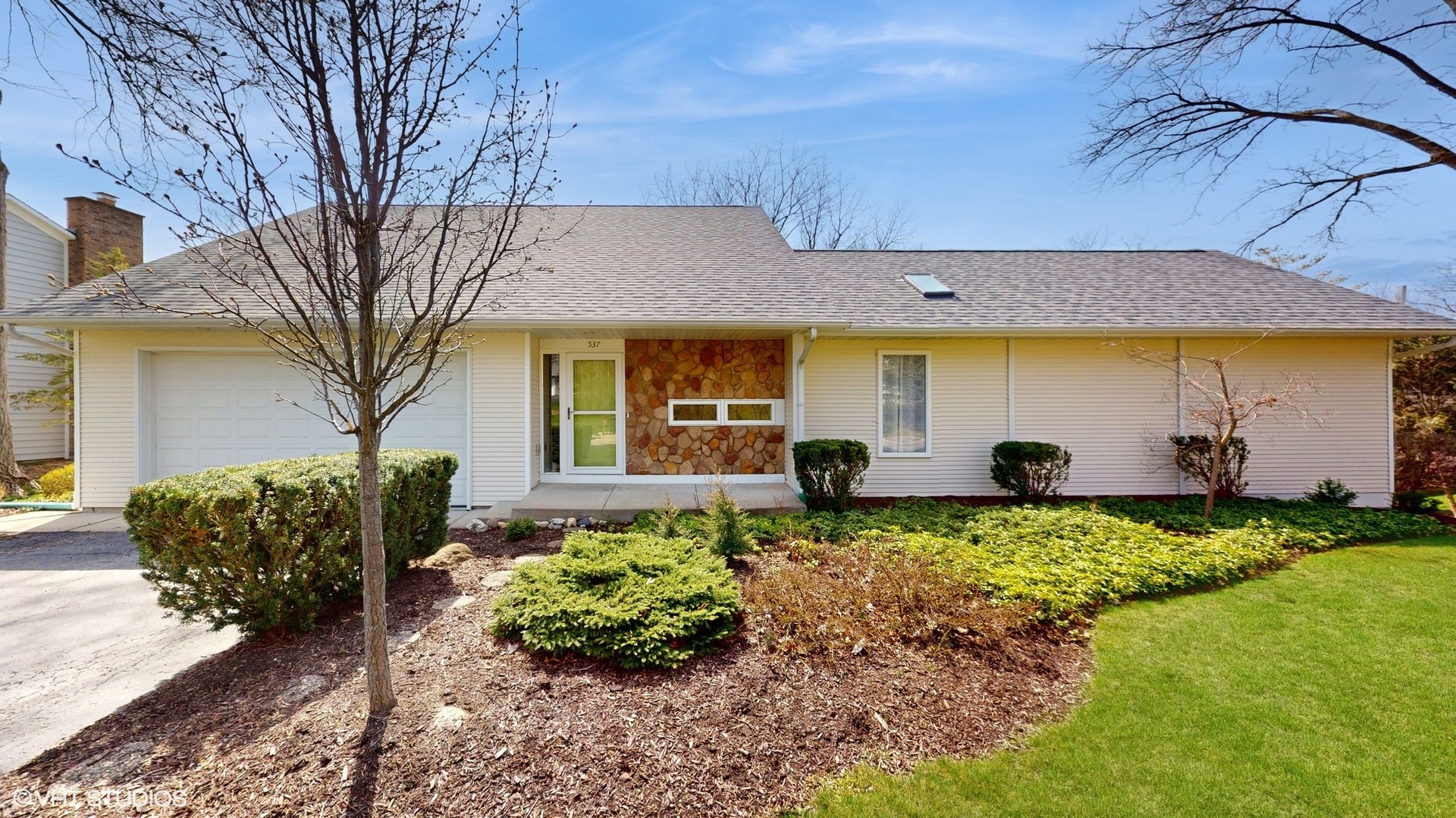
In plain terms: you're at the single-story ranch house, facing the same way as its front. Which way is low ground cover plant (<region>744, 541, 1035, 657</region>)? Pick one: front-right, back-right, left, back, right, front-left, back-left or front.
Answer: front

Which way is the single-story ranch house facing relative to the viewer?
toward the camera

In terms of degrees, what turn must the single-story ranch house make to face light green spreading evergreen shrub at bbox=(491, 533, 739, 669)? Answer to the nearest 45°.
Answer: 0° — it already faces it

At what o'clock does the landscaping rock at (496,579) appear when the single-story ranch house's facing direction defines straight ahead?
The landscaping rock is roughly at 1 o'clock from the single-story ranch house.

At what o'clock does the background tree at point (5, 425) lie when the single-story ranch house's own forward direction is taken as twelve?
The background tree is roughly at 3 o'clock from the single-story ranch house.

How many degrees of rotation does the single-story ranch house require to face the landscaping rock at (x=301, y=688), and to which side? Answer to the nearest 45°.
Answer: approximately 45° to its right

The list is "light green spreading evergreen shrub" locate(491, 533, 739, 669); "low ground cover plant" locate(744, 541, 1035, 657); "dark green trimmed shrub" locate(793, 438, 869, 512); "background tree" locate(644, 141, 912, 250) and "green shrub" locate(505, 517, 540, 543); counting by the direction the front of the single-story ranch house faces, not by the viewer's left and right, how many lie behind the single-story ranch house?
1

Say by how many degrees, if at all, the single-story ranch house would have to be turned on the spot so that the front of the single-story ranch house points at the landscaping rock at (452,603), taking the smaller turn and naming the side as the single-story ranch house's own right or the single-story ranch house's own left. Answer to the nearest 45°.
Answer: approximately 45° to the single-story ranch house's own right

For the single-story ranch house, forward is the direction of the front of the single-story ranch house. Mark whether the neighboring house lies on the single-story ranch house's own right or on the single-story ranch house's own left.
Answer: on the single-story ranch house's own right

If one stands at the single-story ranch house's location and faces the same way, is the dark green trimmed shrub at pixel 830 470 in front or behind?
in front

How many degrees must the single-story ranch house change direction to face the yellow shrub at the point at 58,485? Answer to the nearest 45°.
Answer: approximately 90° to its right

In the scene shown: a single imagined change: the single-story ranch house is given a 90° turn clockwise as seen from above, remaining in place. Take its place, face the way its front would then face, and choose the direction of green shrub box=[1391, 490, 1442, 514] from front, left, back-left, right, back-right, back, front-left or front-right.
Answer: back

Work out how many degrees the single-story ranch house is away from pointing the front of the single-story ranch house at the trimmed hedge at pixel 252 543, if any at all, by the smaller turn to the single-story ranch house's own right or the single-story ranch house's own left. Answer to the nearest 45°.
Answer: approximately 45° to the single-story ranch house's own right

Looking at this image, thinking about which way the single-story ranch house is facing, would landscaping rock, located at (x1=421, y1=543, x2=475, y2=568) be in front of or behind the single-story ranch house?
in front
